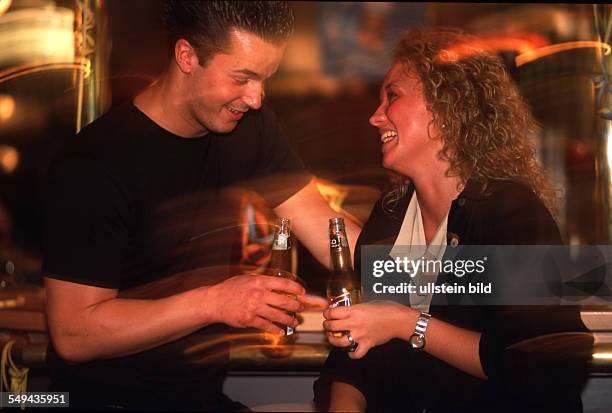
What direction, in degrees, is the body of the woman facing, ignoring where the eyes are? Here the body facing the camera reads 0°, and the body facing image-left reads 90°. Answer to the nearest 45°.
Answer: approximately 45°

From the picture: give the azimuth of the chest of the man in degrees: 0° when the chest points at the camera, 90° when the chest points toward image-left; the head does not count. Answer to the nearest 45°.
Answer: approximately 315°

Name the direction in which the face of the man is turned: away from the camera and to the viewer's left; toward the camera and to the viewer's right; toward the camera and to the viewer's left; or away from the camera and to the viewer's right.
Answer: toward the camera and to the viewer's right
